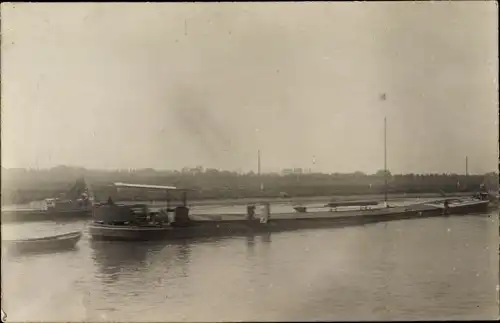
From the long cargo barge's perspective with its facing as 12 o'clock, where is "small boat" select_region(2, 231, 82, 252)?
The small boat is roughly at 7 o'clock from the long cargo barge.

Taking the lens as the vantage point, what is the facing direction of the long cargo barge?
facing away from the viewer and to the right of the viewer
